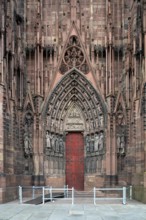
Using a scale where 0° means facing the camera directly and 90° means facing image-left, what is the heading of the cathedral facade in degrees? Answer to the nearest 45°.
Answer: approximately 0°
